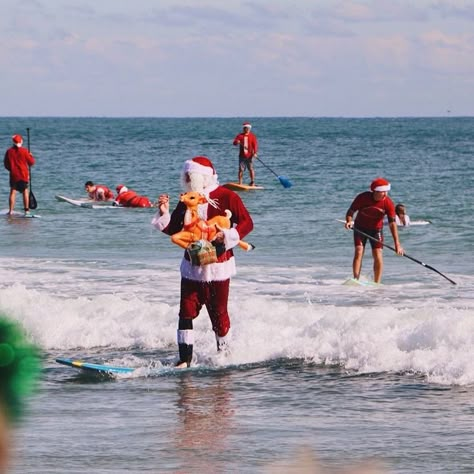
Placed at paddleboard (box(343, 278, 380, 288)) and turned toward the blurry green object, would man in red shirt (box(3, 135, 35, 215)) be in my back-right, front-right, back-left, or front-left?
back-right

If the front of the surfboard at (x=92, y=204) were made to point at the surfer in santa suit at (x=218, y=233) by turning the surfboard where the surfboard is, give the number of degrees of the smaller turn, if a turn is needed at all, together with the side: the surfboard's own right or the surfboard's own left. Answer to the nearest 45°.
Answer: approximately 90° to the surfboard's own left

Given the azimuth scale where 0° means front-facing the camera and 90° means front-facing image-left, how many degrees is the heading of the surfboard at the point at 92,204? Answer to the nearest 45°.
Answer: approximately 90°

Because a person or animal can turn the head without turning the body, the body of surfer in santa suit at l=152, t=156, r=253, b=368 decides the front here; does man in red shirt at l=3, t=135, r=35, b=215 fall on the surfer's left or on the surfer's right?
on the surfer's right

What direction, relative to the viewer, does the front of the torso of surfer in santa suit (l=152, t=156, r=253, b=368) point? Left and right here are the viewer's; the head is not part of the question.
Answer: facing the viewer and to the left of the viewer

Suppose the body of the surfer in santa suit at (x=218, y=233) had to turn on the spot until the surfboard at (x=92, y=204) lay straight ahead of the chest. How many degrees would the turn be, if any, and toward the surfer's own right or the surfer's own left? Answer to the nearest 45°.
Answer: approximately 135° to the surfer's own right
